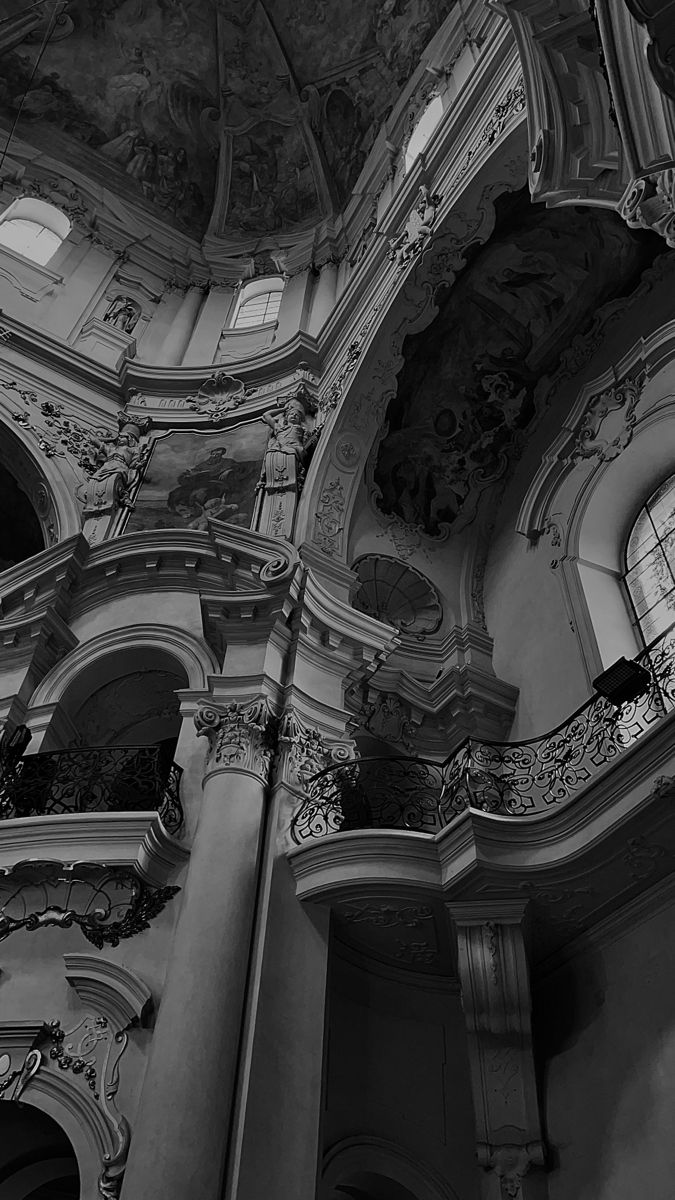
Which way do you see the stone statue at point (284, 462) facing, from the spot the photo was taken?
facing the viewer

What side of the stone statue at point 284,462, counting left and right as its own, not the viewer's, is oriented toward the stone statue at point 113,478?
right
